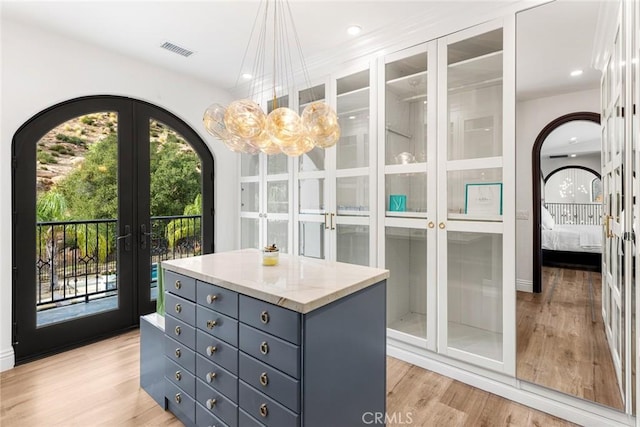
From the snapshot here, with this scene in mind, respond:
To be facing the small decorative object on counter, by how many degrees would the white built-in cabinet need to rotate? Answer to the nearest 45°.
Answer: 0° — it already faces it

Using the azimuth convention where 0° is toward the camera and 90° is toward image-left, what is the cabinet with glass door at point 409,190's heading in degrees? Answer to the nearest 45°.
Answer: approximately 45°

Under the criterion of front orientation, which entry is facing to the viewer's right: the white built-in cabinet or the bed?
the bed

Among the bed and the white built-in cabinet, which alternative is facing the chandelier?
the white built-in cabinet

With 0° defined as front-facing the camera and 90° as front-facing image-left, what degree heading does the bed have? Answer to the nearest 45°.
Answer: approximately 270°

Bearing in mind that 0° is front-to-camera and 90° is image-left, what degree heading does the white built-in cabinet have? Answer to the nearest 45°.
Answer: approximately 45°

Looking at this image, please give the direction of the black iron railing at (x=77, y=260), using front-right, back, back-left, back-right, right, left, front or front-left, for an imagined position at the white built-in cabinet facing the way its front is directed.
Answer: front-right

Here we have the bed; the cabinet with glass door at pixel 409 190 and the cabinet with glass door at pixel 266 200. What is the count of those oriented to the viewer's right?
1

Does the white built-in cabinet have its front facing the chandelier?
yes

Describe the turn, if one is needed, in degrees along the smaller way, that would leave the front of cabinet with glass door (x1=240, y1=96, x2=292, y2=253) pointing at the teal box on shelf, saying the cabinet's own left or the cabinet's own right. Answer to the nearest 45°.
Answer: approximately 90° to the cabinet's own left
